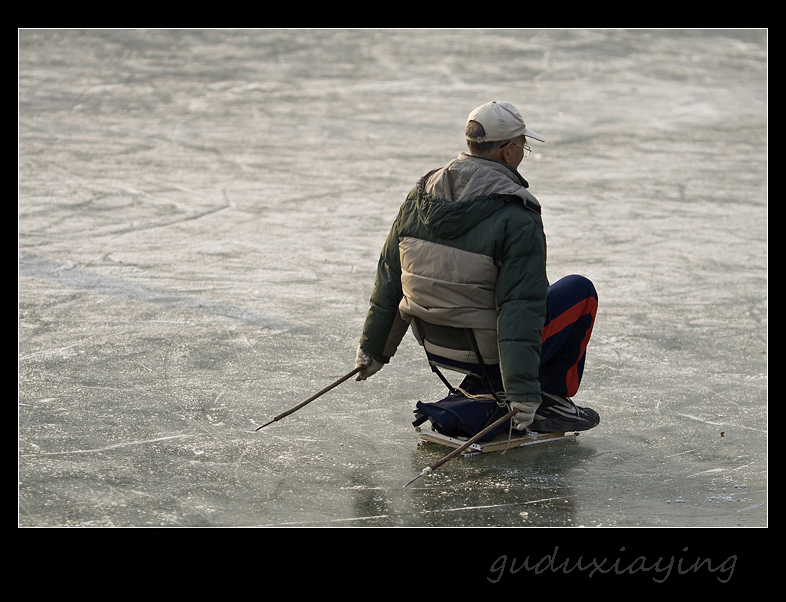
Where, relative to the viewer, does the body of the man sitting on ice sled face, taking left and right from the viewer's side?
facing away from the viewer and to the right of the viewer
